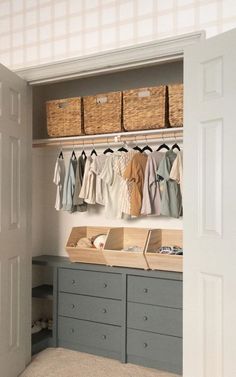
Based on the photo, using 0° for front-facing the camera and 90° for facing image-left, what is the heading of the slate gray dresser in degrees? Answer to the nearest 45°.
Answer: approximately 45°

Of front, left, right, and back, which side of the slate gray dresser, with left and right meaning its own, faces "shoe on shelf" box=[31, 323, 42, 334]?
right
